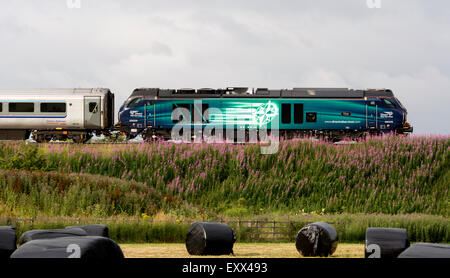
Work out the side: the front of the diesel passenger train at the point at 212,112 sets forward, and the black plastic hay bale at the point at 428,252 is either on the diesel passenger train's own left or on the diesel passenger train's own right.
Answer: on the diesel passenger train's own right

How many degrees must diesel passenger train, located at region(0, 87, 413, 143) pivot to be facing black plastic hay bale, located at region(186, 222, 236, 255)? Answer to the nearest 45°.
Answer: approximately 90° to its right

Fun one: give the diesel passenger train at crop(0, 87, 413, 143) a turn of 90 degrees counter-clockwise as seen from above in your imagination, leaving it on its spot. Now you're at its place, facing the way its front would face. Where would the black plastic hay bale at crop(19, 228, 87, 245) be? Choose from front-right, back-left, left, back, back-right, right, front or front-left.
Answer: back

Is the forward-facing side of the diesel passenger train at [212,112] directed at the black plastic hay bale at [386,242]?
no

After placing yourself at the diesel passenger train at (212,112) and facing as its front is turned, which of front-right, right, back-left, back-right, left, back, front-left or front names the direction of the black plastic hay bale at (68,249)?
right

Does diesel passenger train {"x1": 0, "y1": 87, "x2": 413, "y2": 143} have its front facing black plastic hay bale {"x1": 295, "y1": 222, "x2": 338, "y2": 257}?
no

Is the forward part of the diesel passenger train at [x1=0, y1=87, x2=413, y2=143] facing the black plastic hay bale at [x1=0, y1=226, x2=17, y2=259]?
no

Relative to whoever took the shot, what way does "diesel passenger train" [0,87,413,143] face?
facing to the right of the viewer

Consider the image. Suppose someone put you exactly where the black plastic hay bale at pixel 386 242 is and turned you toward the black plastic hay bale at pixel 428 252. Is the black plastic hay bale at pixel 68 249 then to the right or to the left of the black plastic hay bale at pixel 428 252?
right

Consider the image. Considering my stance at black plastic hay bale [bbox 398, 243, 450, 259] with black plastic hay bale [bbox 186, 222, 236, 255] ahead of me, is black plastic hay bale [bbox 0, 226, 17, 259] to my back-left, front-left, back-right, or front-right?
front-left
